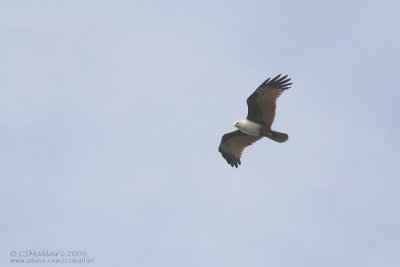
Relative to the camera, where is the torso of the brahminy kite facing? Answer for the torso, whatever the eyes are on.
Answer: to the viewer's left
